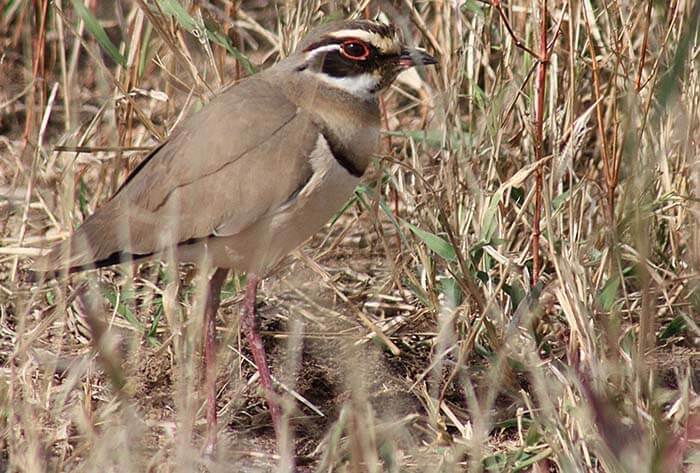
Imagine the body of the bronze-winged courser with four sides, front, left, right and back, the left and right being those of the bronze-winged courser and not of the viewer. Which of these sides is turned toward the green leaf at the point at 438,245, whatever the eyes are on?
front

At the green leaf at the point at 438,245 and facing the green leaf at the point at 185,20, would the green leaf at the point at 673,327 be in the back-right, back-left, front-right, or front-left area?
back-right

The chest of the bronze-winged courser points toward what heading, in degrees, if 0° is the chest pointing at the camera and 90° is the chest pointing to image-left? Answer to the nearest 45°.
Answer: approximately 270°

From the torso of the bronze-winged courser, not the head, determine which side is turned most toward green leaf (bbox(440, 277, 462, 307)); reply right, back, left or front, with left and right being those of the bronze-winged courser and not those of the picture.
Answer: front

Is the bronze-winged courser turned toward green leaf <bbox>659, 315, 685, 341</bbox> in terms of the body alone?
yes

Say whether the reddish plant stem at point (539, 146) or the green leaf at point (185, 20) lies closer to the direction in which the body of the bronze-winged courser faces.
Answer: the reddish plant stem

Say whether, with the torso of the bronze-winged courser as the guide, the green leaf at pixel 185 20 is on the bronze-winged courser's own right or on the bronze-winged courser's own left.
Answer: on the bronze-winged courser's own left

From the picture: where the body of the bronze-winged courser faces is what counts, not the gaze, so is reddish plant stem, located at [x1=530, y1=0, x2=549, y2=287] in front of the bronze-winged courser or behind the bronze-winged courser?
in front

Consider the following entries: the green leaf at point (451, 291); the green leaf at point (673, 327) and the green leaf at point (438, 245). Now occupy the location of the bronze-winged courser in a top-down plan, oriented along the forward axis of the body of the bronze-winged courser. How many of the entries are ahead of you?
3
